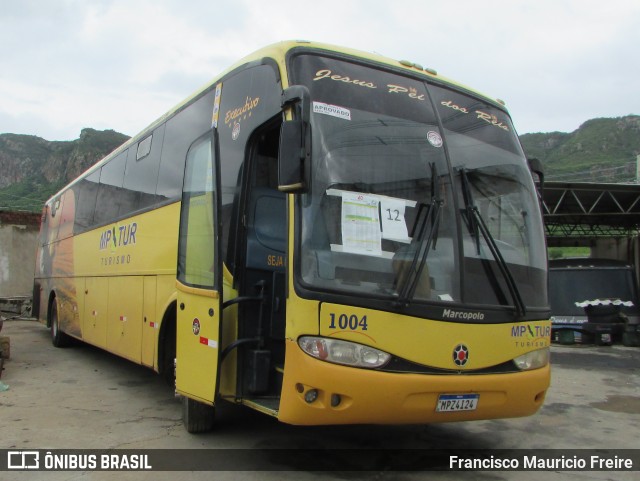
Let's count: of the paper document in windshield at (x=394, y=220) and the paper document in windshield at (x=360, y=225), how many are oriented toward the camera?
2

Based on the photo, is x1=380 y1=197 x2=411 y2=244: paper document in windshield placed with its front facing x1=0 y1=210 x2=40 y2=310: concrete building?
no

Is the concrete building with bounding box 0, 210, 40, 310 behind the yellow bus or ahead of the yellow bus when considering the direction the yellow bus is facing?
behind

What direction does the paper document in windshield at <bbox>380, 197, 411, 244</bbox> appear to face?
toward the camera

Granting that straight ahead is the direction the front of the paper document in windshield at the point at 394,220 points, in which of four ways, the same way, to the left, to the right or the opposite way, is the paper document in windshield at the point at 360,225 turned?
the same way

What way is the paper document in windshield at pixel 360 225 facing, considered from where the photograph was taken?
facing the viewer
